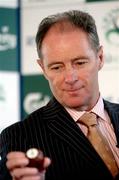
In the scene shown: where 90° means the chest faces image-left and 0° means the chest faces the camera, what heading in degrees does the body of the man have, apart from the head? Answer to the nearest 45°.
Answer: approximately 315°

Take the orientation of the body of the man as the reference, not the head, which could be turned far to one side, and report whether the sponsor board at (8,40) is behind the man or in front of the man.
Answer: behind

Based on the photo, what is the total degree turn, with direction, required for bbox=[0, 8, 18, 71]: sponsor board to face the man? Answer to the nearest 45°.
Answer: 0° — it already faces them

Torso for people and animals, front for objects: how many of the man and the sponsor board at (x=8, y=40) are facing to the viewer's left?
0

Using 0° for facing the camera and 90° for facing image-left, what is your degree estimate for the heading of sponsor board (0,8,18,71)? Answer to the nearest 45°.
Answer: approximately 0°
